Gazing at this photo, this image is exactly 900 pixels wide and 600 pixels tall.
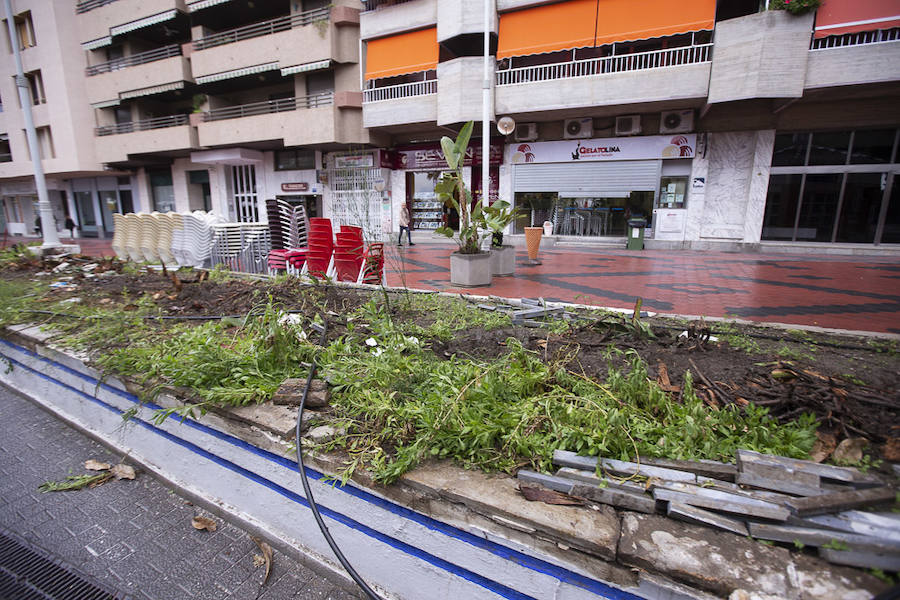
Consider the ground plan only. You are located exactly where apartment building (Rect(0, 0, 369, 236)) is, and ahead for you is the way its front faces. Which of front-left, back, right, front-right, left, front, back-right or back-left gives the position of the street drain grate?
front-left

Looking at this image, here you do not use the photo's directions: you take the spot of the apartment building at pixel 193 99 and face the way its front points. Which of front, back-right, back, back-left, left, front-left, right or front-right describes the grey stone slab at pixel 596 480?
front-left

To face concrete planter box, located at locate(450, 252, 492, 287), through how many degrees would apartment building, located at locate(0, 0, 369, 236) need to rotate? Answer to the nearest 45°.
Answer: approximately 45° to its left

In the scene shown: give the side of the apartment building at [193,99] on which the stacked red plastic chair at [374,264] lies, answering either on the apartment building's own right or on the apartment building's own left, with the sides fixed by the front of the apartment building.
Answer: on the apartment building's own left

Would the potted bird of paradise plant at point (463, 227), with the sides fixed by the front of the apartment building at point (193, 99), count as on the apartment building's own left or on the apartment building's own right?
on the apartment building's own left

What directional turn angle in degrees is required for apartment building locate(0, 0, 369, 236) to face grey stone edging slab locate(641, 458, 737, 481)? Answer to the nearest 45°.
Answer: approximately 45° to its left

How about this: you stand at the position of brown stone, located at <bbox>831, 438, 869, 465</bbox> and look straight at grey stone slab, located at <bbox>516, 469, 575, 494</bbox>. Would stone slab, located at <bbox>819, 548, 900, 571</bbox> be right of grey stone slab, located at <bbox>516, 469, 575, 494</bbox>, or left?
left

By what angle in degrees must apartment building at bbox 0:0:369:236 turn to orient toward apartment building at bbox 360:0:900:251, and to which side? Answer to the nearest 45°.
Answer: approximately 90° to its left

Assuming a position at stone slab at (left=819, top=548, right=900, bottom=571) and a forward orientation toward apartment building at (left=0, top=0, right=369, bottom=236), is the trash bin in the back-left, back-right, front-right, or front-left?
front-right

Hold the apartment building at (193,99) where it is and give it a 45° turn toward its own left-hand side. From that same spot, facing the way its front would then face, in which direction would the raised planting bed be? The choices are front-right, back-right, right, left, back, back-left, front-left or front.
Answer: front

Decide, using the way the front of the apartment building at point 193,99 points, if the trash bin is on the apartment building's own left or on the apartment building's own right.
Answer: on the apartment building's own left

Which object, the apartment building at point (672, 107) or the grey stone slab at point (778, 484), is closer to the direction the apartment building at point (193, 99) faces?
the grey stone slab

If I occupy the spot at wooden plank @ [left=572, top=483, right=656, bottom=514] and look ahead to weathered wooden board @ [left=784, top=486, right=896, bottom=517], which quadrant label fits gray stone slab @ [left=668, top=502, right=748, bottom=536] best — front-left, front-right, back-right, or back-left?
front-right
